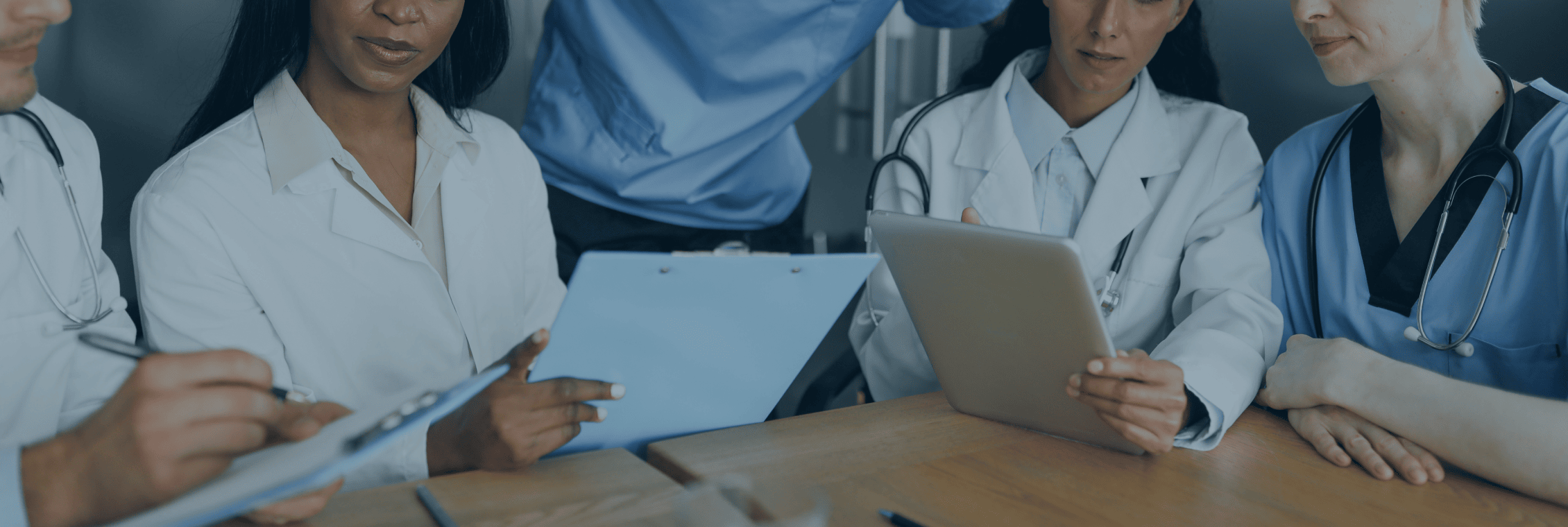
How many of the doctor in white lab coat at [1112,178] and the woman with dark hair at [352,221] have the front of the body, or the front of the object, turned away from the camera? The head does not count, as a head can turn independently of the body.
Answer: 0

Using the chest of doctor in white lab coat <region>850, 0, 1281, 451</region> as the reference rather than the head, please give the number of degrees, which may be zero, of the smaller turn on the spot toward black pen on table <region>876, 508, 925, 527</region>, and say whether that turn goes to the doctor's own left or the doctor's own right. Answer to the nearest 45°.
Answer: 0° — they already face it

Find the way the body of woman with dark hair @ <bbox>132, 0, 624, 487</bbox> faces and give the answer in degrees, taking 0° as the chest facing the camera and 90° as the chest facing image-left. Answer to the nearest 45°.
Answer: approximately 315°

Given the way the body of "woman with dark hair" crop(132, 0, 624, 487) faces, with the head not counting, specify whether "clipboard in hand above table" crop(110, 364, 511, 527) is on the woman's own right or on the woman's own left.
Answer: on the woman's own right

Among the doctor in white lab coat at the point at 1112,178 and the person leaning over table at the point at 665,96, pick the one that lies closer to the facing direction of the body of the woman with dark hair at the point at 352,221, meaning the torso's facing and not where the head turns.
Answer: the doctor in white lab coat

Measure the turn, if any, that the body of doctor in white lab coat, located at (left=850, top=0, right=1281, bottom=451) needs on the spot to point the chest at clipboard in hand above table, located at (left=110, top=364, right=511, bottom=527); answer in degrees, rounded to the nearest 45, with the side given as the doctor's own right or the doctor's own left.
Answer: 0° — they already face it

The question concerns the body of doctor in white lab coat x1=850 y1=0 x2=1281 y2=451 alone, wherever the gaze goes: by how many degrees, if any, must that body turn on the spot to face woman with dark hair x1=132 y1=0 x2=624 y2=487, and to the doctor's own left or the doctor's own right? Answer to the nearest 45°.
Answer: approximately 45° to the doctor's own right

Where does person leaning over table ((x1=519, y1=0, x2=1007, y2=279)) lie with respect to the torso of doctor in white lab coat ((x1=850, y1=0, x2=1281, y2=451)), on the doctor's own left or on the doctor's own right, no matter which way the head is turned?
on the doctor's own right

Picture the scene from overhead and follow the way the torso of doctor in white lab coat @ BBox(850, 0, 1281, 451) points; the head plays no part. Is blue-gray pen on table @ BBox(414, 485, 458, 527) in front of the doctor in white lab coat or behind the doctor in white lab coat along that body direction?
in front
